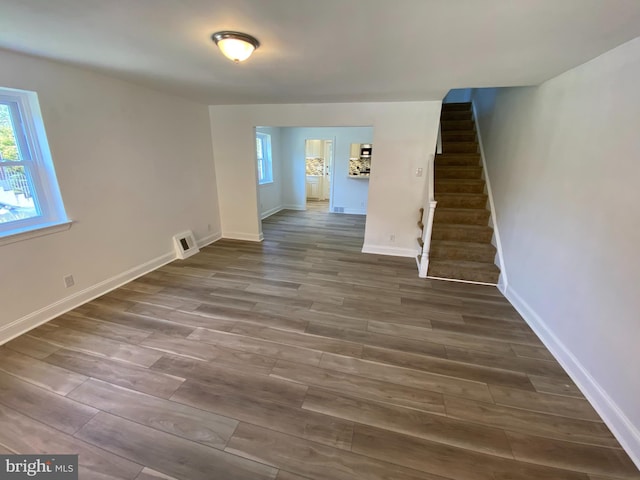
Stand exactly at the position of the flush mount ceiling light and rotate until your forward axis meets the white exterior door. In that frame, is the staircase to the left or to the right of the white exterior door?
right

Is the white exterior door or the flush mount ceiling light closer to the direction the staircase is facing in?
the flush mount ceiling light

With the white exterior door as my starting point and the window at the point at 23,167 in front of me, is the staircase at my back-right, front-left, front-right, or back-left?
front-left

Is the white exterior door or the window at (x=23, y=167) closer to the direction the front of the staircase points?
the window

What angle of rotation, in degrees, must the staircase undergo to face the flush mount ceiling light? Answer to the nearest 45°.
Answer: approximately 45° to its right

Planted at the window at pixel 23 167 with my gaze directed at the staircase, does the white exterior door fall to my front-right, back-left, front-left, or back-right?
front-left

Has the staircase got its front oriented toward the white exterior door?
no

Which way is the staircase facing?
toward the camera

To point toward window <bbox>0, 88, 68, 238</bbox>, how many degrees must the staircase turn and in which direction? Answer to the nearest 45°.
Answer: approximately 45° to its right

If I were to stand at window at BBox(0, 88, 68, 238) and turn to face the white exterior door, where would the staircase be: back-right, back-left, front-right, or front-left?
front-right
